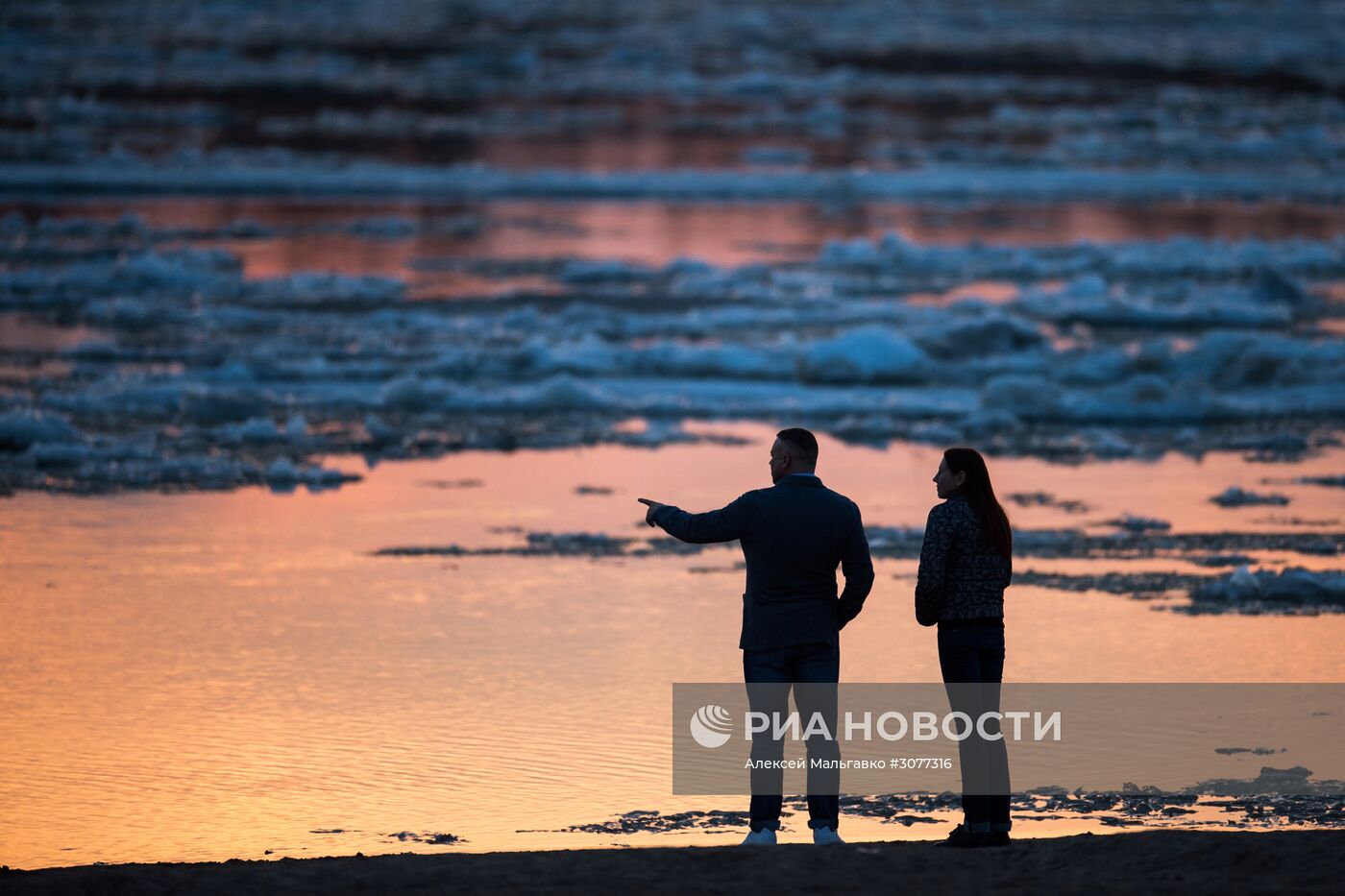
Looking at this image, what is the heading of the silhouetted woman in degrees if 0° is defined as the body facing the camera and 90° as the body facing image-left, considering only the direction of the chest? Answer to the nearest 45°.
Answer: approximately 135°

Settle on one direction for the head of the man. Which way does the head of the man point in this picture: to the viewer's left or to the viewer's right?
to the viewer's left

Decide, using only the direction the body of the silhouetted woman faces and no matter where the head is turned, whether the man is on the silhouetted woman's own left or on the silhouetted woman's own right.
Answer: on the silhouetted woman's own left

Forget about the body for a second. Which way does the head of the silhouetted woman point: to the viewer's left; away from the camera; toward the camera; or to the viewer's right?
to the viewer's left
